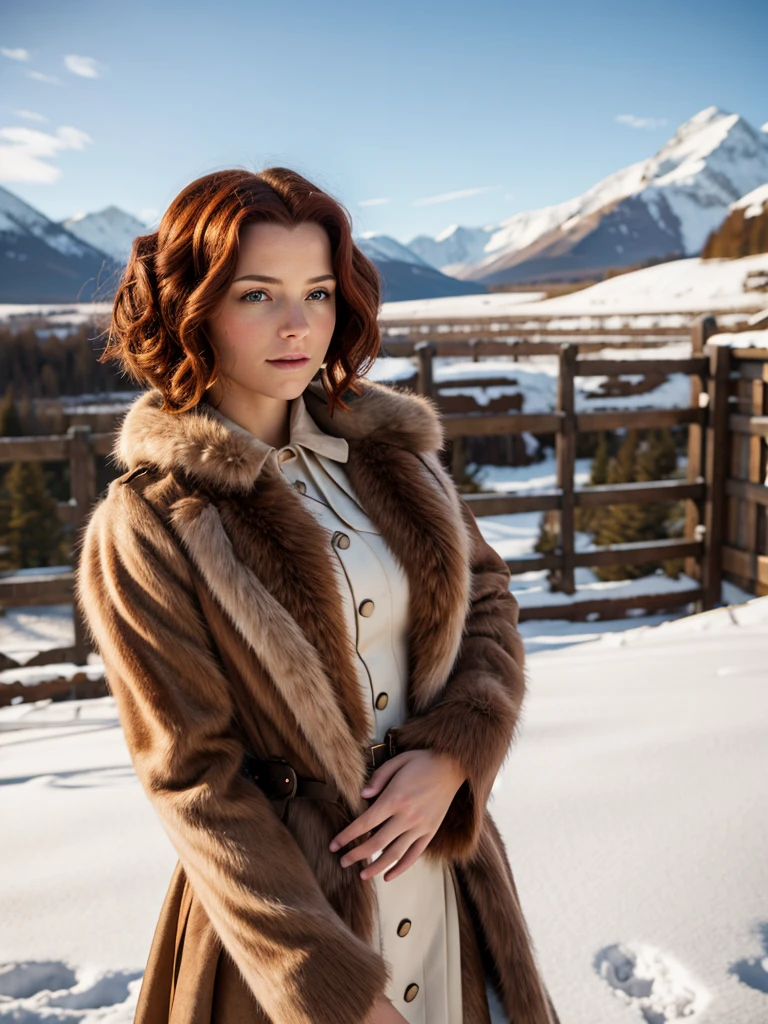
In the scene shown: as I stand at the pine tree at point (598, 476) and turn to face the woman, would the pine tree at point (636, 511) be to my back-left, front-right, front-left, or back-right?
front-left

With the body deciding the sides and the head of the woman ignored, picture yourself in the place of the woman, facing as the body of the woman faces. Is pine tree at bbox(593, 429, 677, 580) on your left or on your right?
on your left

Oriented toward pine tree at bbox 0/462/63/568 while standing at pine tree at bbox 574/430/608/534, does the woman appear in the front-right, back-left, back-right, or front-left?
front-left

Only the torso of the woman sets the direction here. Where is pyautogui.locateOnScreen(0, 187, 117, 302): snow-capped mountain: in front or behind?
behind

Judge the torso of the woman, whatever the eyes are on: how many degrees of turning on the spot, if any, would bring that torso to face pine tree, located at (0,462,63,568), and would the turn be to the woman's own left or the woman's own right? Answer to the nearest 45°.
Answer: approximately 135° to the woman's own left

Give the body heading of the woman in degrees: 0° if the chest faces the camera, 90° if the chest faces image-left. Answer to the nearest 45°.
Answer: approximately 315°

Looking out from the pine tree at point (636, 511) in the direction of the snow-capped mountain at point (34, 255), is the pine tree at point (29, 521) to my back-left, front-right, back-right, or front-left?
front-left
